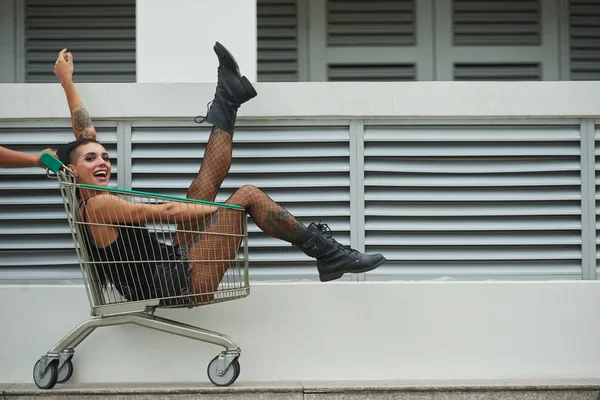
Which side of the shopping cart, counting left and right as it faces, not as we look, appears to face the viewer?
right

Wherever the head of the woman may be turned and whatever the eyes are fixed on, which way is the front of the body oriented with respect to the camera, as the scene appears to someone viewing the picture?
to the viewer's right
